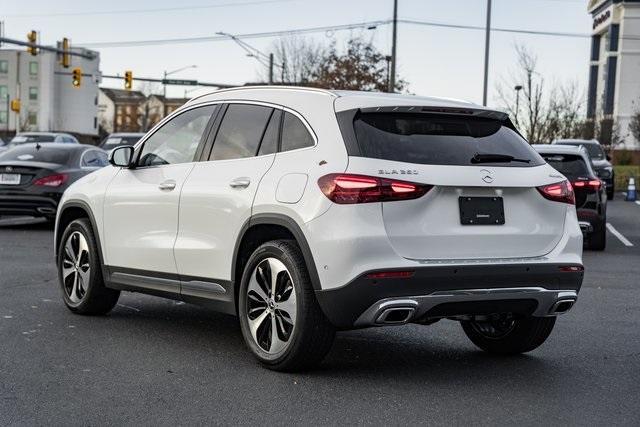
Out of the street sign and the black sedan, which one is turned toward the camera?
the street sign

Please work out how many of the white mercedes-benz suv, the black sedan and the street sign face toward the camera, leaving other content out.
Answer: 1

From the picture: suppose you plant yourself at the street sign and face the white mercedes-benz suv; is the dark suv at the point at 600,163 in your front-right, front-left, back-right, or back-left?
front-left

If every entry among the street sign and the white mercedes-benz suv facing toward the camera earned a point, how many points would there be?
1

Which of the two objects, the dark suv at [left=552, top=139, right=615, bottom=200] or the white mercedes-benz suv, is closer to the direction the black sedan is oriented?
the dark suv

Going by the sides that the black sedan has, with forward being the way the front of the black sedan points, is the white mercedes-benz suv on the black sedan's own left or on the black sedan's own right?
on the black sedan's own right

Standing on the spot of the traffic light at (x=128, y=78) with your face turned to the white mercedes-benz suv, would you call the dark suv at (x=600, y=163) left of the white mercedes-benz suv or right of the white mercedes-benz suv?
left

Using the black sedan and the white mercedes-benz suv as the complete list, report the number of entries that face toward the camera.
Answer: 0

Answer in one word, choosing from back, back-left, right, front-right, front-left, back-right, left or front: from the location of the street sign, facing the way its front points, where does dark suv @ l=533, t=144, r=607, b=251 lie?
front

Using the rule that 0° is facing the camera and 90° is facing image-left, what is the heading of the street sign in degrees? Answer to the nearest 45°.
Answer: approximately 0°

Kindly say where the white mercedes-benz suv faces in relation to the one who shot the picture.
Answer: facing away from the viewer and to the left of the viewer

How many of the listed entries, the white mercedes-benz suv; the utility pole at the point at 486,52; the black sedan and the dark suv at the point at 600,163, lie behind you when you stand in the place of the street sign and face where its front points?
0

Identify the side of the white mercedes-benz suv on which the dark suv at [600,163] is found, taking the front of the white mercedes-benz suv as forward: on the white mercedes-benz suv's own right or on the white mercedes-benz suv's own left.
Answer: on the white mercedes-benz suv's own right

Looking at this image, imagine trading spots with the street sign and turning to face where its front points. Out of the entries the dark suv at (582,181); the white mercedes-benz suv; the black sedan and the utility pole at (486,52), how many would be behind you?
0

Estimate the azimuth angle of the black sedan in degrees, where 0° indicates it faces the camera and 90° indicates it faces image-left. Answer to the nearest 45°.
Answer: approximately 225°

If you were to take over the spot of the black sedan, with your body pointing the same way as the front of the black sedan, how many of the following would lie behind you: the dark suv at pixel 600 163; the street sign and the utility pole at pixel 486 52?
0

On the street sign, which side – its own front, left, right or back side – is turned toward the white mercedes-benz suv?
front
